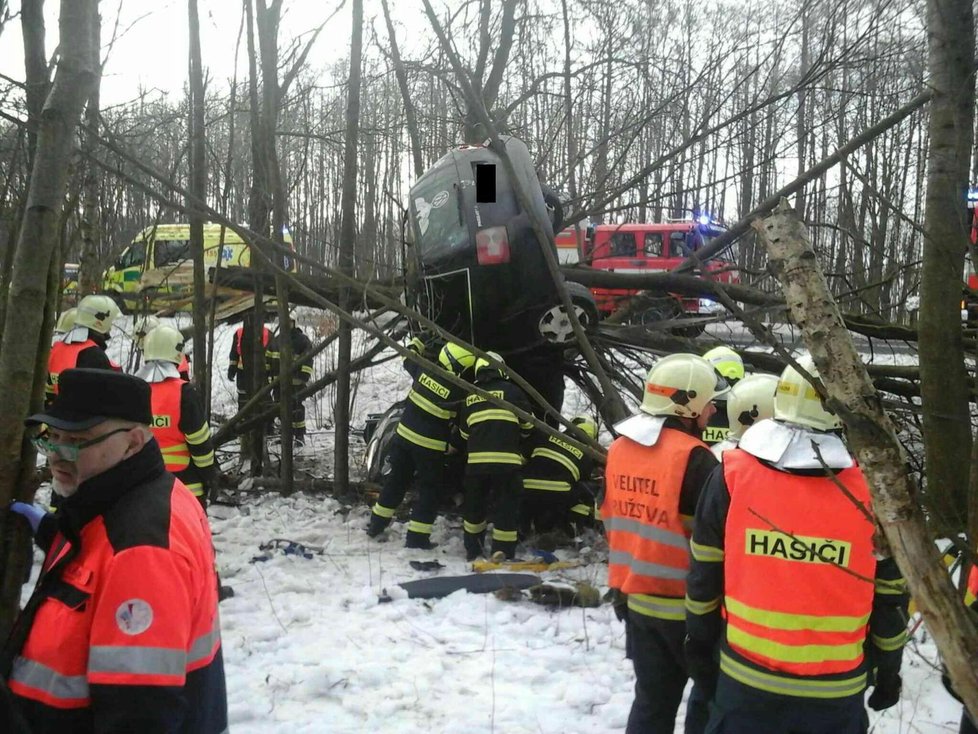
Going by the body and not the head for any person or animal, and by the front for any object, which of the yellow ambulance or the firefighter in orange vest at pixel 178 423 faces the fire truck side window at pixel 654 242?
the firefighter in orange vest

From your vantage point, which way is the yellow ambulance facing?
to the viewer's left

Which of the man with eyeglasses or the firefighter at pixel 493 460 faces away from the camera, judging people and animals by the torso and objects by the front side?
the firefighter

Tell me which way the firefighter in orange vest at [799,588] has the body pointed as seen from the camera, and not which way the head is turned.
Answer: away from the camera

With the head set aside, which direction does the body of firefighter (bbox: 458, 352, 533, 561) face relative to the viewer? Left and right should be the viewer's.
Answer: facing away from the viewer

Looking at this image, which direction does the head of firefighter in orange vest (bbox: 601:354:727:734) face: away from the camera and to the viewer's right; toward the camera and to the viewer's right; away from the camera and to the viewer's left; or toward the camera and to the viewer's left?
away from the camera and to the viewer's right

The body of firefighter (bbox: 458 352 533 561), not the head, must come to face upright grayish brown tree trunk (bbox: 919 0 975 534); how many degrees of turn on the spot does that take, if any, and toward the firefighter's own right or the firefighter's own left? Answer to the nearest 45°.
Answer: approximately 135° to the firefighter's own right

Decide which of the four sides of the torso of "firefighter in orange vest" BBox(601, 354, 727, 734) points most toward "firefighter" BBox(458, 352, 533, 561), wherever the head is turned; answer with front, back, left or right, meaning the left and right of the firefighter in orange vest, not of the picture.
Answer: left

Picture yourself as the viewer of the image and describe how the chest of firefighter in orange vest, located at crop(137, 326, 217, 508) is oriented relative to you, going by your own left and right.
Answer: facing away from the viewer and to the right of the viewer

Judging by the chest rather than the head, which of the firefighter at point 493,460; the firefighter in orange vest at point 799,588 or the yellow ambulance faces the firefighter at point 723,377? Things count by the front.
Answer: the firefighter in orange vest

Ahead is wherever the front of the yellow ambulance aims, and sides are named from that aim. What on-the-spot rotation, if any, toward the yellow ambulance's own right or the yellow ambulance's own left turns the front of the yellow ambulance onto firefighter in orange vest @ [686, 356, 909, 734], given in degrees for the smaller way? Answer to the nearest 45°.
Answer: approximately 90° to the yellow ambulance's own left

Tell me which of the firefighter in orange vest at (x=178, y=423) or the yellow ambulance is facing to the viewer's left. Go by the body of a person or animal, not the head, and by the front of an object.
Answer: the yellow ambulance

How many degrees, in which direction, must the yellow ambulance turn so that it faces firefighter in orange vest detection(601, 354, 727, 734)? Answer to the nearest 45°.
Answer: approximately 90° to its left
